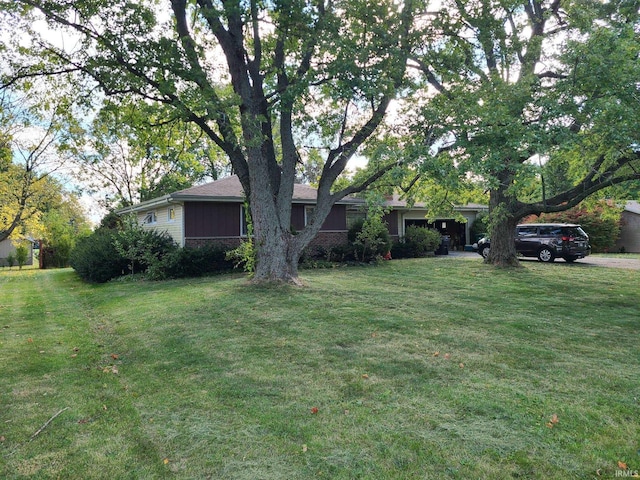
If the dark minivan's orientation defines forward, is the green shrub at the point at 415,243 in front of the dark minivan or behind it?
in front
